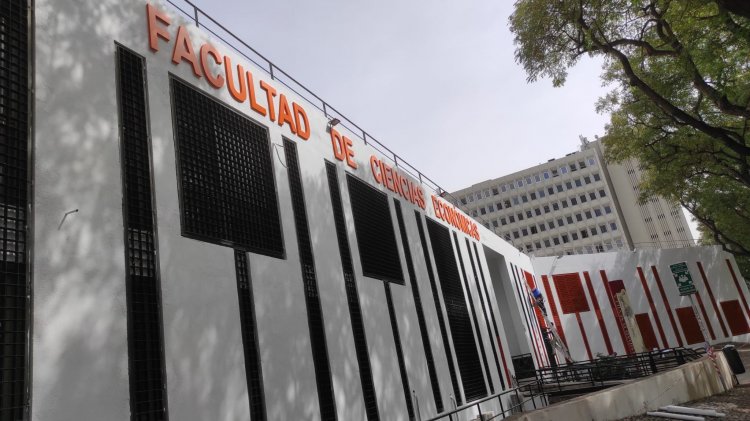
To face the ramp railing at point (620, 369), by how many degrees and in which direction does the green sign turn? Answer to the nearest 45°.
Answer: approximately 45° to its right

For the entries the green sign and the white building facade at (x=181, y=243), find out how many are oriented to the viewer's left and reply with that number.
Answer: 0

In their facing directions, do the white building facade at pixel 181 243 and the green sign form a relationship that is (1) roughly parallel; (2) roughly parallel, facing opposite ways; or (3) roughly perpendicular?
roughly perpendicular

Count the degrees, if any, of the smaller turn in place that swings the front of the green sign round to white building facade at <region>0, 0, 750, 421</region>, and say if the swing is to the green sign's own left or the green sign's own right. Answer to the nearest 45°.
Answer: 0° — it already faces it

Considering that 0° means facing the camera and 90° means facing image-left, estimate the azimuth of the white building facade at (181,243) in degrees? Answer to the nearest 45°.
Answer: approximately 315°

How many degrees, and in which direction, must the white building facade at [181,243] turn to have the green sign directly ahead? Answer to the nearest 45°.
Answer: approximately 90° to its left

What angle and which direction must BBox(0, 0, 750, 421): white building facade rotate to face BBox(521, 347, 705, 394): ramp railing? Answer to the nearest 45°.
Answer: approximately 90° to its left

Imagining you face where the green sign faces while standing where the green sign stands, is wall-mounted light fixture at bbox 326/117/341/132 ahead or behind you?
ahead
